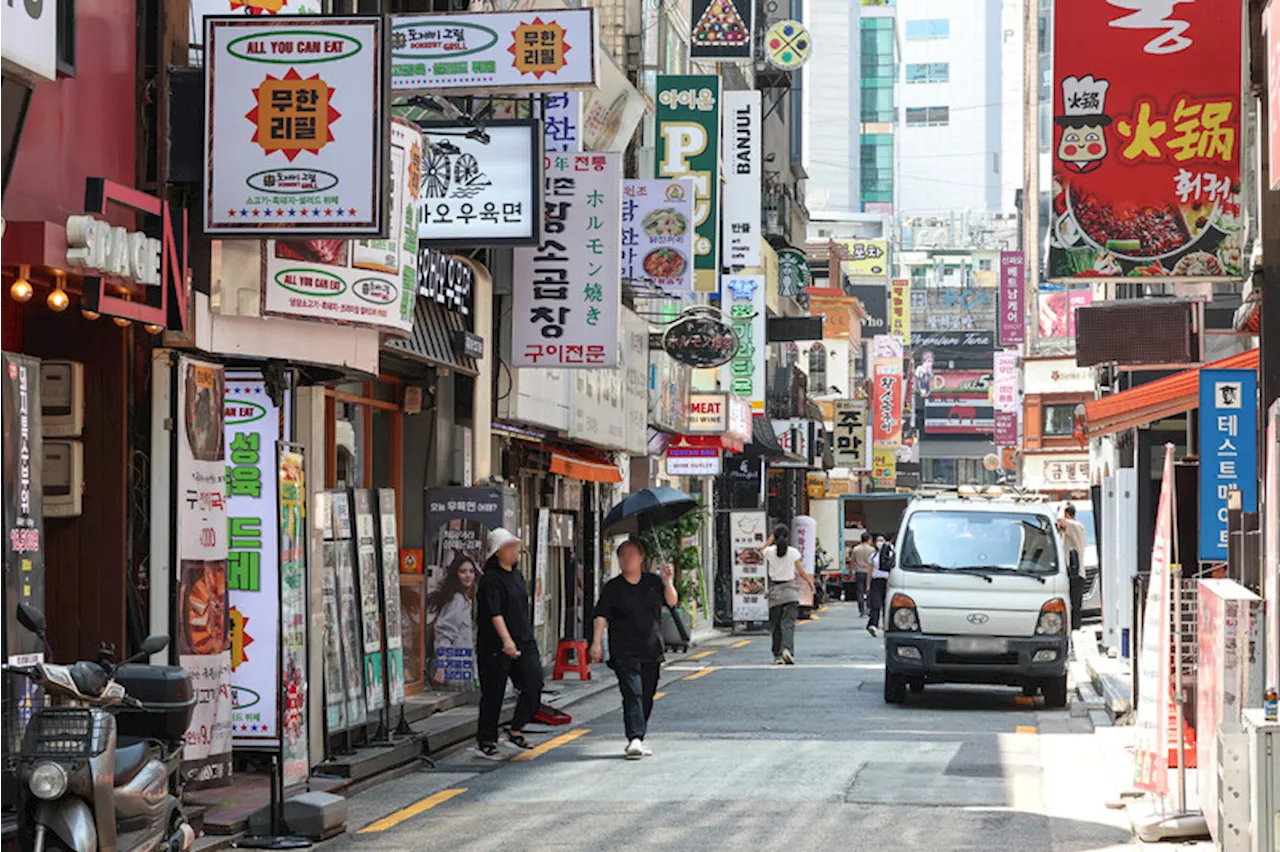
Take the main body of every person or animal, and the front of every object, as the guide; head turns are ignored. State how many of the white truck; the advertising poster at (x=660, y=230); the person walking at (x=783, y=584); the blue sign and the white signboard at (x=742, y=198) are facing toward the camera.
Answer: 4

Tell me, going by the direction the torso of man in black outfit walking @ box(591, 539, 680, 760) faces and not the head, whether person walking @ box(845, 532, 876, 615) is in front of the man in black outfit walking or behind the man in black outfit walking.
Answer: behind

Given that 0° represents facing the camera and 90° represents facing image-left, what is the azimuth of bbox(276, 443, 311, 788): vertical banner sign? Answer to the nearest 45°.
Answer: approximately 315°

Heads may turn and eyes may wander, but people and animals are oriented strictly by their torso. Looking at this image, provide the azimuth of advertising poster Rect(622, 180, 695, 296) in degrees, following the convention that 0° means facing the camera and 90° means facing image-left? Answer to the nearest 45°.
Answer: approximately 0°

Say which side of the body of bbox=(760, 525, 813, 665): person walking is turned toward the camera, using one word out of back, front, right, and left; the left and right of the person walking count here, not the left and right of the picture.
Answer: back

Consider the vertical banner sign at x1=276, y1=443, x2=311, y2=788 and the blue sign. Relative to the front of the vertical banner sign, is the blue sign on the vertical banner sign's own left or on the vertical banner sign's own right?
on the vertical banner sign's own left

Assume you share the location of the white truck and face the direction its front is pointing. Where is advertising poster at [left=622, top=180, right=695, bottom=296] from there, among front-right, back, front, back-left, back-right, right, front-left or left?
back-right
